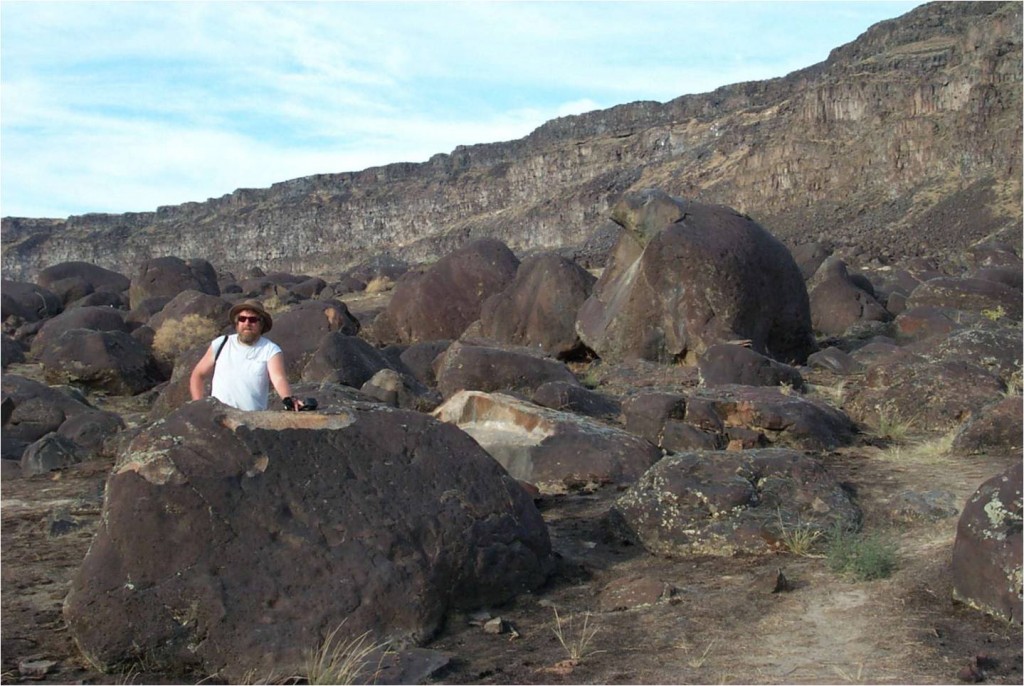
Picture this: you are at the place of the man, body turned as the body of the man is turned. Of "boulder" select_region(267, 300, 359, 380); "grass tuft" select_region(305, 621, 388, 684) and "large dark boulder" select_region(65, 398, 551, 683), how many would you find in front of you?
2

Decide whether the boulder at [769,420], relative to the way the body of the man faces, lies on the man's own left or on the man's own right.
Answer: on the man's own left

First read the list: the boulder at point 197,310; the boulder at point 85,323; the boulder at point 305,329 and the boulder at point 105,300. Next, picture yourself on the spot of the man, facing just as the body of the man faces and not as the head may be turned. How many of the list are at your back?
4

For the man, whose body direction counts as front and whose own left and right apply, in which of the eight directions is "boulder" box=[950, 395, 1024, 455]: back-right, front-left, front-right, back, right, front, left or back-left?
left

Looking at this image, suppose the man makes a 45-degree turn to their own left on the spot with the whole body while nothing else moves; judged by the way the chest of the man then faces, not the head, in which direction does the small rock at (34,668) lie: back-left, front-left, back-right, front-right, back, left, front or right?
right

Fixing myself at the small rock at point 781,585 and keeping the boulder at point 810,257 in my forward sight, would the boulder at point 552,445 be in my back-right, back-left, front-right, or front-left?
front-left

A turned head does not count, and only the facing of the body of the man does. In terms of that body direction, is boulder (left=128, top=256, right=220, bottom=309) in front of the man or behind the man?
behind

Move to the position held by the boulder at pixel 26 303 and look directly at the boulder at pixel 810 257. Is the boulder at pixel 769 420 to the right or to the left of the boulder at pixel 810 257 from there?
right

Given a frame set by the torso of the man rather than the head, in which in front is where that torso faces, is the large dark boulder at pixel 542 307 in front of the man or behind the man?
behind

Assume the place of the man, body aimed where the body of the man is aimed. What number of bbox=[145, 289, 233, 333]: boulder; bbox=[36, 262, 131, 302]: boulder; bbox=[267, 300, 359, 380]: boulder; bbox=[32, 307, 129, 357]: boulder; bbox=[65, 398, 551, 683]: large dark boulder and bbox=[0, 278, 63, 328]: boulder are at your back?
5

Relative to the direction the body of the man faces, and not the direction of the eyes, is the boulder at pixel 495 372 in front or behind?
behind

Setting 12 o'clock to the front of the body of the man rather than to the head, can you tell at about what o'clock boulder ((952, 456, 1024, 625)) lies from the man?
The boulder is roughly at 10 o'clock from the man.

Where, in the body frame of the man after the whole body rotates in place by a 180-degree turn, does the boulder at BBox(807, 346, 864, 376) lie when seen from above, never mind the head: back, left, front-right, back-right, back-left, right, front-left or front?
front-right

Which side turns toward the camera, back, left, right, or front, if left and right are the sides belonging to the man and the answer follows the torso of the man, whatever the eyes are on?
front
